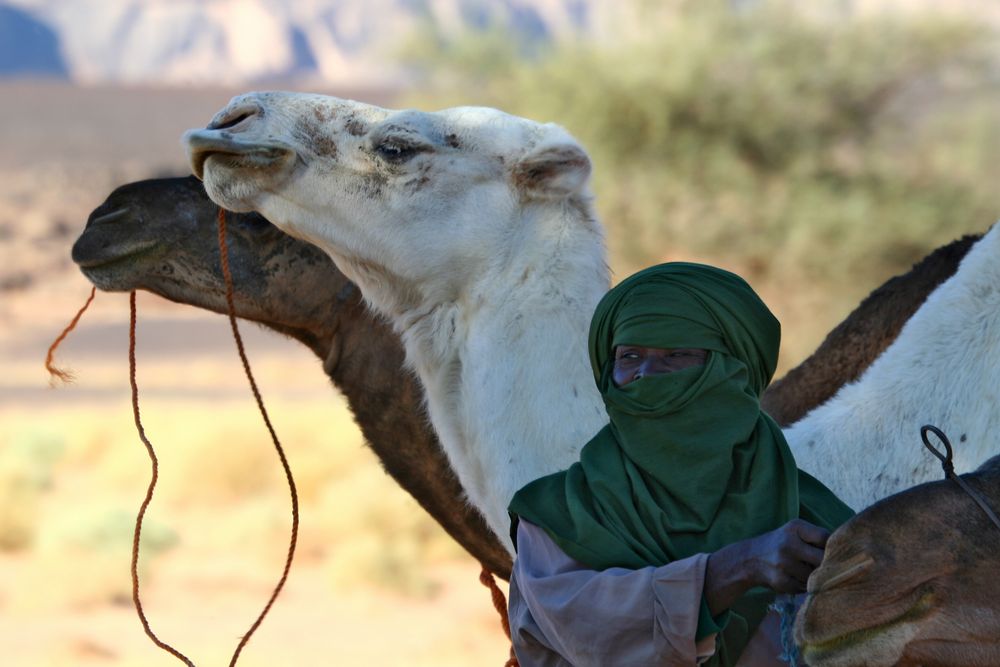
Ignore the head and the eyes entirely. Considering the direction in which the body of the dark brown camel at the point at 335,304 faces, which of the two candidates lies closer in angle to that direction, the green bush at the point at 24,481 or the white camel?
the green bush

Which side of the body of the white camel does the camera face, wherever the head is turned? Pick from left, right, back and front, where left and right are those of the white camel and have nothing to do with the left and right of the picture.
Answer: left

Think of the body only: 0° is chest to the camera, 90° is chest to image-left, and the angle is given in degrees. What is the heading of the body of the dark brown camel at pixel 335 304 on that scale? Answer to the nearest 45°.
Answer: approximately 90°

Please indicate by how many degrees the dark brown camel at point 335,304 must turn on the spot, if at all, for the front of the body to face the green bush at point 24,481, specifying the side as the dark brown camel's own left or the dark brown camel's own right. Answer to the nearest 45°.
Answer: approximately 45° to the dark brown camel's own right

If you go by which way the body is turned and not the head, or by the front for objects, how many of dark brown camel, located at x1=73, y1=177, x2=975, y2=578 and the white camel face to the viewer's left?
2

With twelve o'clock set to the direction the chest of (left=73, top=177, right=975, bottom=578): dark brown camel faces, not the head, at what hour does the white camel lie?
The white camel is roughly at 8 o'clock from the dark brown camel.

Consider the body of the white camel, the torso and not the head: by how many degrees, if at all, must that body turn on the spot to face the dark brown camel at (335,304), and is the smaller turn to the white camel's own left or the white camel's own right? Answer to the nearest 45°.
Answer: approximately 45° to the white camel's own right
